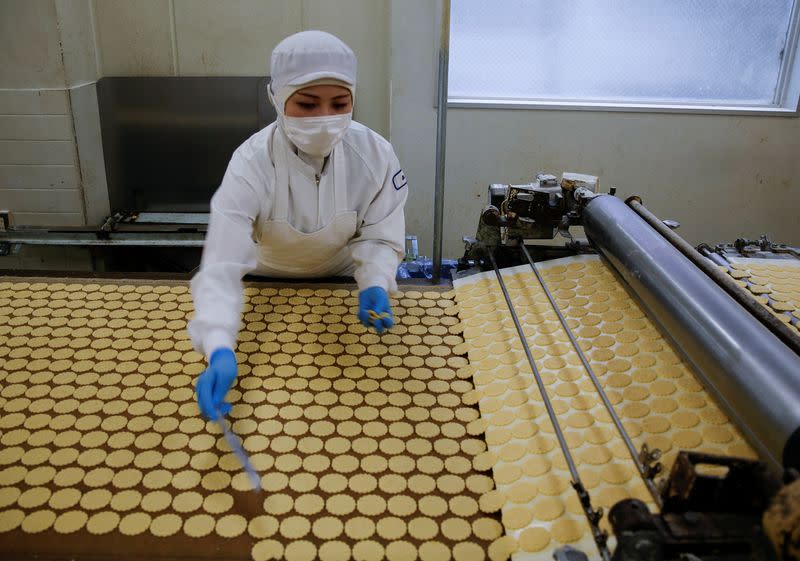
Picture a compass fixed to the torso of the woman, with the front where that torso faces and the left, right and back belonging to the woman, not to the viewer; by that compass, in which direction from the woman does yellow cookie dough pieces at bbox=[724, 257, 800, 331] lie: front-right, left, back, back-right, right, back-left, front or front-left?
left

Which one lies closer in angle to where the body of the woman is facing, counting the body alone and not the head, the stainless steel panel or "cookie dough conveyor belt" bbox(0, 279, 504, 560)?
the cookie dough conveyor belt

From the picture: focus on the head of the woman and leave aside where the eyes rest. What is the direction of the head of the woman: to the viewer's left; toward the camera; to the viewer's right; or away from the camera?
toward the camera

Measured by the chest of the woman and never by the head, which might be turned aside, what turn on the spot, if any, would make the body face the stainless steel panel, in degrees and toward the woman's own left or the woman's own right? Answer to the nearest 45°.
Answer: approximately 180°

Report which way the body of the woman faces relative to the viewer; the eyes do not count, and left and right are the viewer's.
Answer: facing the viewer

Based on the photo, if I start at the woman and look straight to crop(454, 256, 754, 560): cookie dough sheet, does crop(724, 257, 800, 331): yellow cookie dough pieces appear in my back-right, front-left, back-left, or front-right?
front-left

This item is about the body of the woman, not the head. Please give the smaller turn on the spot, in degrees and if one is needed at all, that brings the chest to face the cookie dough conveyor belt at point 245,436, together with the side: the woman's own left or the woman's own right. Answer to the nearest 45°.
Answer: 0° — they already face it

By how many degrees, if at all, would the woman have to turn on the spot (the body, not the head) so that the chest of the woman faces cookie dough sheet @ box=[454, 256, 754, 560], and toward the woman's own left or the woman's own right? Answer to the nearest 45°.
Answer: approximately 45° to the woman's own left
